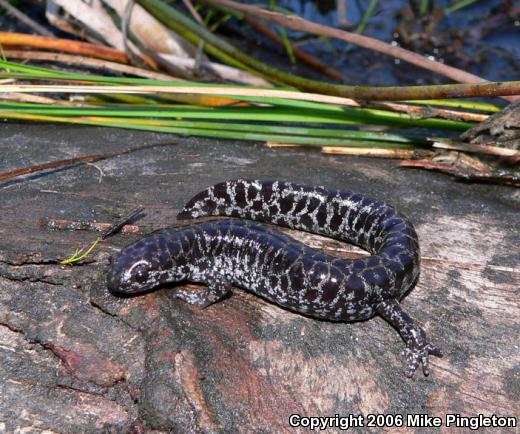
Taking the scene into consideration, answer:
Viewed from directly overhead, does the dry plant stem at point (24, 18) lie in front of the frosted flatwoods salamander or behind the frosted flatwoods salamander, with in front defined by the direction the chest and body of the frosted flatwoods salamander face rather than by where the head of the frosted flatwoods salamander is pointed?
in front

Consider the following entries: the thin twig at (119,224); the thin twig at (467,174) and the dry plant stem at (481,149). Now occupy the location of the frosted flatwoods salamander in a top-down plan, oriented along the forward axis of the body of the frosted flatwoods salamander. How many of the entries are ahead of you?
1

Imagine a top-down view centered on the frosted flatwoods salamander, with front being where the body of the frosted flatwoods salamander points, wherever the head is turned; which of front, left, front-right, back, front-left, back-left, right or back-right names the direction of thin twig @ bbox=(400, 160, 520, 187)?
back-right

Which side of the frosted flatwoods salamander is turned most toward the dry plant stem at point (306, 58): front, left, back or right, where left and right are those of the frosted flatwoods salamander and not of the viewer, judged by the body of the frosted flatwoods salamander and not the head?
right

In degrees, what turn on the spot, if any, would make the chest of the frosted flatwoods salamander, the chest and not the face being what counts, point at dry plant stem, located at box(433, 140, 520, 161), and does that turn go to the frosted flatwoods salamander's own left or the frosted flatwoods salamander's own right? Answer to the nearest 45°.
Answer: approximately 135° to the frosted flatwoods salamander's own right

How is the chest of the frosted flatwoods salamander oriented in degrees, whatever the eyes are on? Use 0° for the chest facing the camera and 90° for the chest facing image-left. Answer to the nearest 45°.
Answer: approximately 90°

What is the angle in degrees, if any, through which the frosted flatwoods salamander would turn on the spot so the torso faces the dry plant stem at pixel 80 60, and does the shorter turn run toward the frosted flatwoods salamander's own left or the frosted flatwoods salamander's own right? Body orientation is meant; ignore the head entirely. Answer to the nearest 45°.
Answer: approximately 45° to the frosted flatwoods salamander's own right

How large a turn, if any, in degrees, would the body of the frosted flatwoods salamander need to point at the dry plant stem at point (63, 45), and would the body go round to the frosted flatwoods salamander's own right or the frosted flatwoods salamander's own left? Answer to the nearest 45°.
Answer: approximately 45° to the frosted flatwoods salamander's own right

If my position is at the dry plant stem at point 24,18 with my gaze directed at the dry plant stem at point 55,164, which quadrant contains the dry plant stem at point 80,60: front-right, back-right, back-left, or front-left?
front-left

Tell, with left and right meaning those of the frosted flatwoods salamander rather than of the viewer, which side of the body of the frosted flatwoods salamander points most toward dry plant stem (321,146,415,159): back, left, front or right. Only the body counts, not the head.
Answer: right

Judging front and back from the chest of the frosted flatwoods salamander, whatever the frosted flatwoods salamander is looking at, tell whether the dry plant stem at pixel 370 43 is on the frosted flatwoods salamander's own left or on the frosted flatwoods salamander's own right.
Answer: on the frosted flatwoods salamander's own right

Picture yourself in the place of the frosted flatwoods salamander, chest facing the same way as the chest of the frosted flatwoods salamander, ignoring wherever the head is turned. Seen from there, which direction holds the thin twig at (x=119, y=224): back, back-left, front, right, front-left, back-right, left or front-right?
front

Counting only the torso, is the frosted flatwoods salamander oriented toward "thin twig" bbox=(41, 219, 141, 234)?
yes
